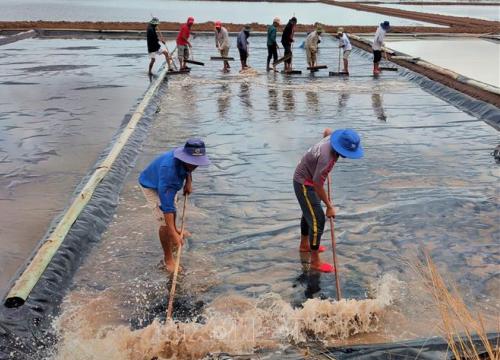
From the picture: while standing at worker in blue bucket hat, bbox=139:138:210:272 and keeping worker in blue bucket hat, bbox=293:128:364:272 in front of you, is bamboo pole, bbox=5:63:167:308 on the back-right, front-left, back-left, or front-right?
back-left

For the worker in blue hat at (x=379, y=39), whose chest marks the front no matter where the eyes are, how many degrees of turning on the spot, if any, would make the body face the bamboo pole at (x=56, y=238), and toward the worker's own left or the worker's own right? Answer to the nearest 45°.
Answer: approximately 90° to the worker's own right

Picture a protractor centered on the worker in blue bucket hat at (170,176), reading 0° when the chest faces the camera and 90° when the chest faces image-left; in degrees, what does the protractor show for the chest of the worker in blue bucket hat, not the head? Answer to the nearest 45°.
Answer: approximately 315°

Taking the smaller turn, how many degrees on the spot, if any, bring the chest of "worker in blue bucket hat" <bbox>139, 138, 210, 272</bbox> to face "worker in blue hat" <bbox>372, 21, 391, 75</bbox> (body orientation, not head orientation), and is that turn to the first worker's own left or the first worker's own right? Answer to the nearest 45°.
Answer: approximately 90° to the first worker's own left

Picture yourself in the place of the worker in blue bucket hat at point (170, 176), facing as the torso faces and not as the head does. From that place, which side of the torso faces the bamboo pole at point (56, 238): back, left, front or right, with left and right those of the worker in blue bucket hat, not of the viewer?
back
